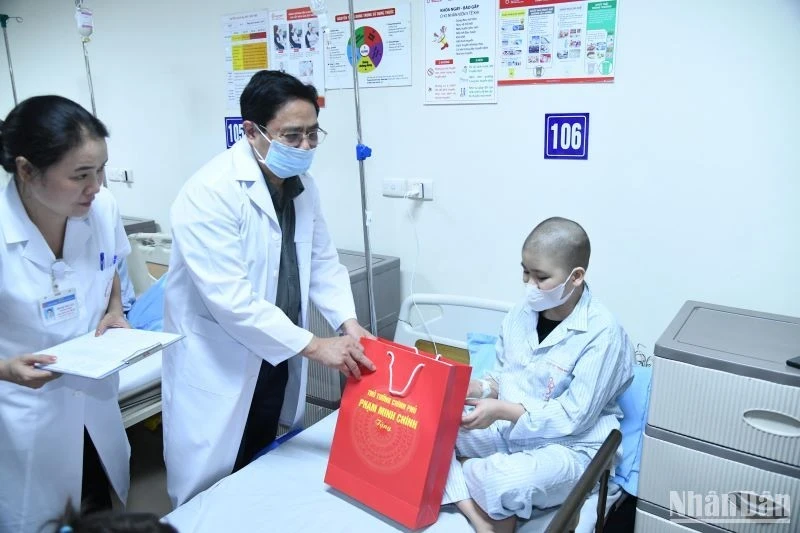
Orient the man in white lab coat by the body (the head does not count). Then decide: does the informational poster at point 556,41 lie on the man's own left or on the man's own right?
on the man's own left

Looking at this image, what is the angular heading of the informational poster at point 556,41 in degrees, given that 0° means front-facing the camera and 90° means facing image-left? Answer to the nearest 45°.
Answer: approximately 0°

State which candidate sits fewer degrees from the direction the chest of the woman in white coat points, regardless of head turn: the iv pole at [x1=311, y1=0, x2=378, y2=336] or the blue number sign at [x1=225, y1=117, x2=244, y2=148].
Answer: the iv pole

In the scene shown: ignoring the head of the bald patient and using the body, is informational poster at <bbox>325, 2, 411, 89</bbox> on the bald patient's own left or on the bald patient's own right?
on the bald patient's own right

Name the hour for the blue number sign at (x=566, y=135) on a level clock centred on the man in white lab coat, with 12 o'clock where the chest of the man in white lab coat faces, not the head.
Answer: The blue number sign is roughly at 10 o'clock from the man in white lab coat.

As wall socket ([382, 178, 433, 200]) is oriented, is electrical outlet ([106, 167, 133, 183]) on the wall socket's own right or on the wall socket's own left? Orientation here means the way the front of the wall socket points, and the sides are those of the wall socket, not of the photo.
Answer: on the wall socket's own right

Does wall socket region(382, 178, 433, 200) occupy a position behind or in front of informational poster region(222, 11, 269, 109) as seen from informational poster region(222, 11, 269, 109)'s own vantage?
in front

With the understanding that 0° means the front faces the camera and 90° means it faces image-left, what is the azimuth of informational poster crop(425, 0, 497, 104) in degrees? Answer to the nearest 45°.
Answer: approximately 0°
